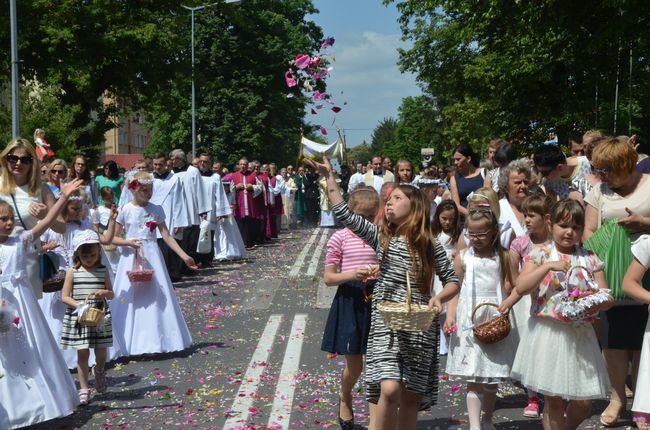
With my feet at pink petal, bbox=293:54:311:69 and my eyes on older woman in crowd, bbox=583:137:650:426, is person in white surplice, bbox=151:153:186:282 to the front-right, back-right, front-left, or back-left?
back-left

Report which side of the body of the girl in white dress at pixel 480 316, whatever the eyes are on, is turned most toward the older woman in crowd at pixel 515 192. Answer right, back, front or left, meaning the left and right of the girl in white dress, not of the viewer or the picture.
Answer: back

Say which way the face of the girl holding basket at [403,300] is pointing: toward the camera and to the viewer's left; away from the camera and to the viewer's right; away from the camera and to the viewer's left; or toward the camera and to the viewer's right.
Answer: toward the camera and to the viewer's left

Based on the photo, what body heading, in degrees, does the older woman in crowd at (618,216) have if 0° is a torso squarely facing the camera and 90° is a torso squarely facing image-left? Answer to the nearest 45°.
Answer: approximately 45°

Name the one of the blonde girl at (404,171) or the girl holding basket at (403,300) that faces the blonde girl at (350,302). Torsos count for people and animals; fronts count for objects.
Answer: the blonde girl at (404,171)

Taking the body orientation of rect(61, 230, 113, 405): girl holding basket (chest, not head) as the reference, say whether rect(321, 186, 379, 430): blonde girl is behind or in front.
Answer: in front

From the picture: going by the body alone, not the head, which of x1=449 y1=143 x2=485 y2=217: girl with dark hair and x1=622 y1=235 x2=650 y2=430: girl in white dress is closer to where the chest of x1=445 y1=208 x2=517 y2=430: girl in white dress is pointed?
the girl in white dress
